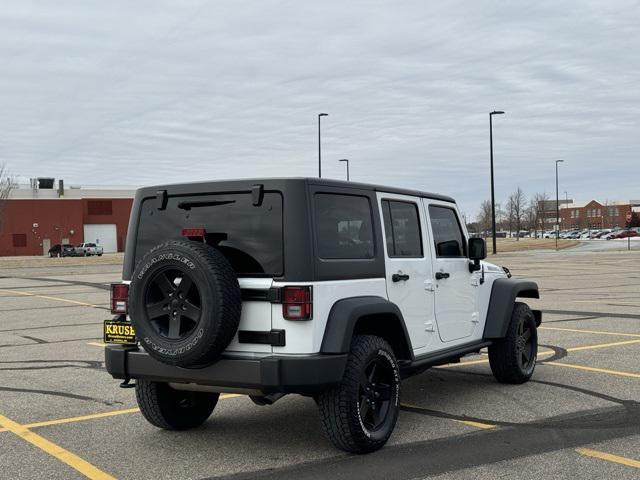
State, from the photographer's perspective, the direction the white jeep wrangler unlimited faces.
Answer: facing away from the viewer and to the right of the viewer
